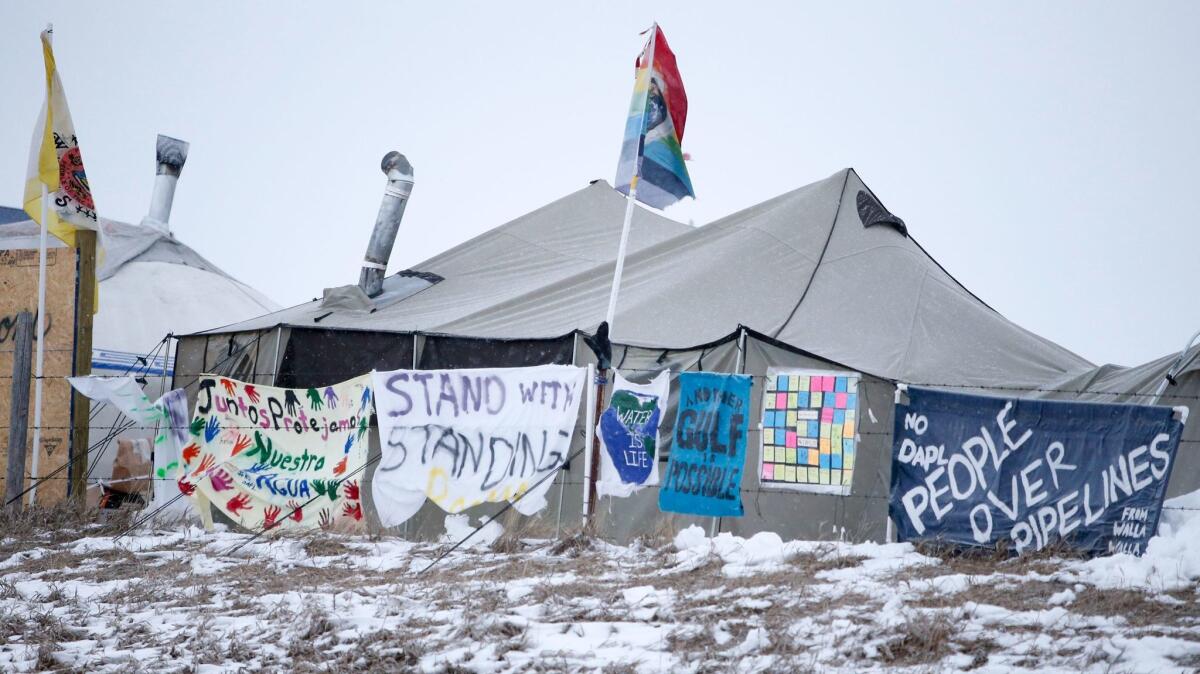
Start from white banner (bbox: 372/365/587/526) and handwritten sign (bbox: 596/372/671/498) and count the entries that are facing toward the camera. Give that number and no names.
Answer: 2

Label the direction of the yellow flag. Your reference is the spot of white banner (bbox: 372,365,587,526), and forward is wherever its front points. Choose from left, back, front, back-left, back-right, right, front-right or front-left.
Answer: back-right

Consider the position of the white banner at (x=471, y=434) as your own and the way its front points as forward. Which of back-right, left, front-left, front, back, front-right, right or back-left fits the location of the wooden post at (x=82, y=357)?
back-right

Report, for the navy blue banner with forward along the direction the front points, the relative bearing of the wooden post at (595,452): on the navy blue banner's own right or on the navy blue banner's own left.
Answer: on the navy blue banner's own right

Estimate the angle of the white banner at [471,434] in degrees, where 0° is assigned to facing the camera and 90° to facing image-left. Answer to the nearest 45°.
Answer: approximately 0°
